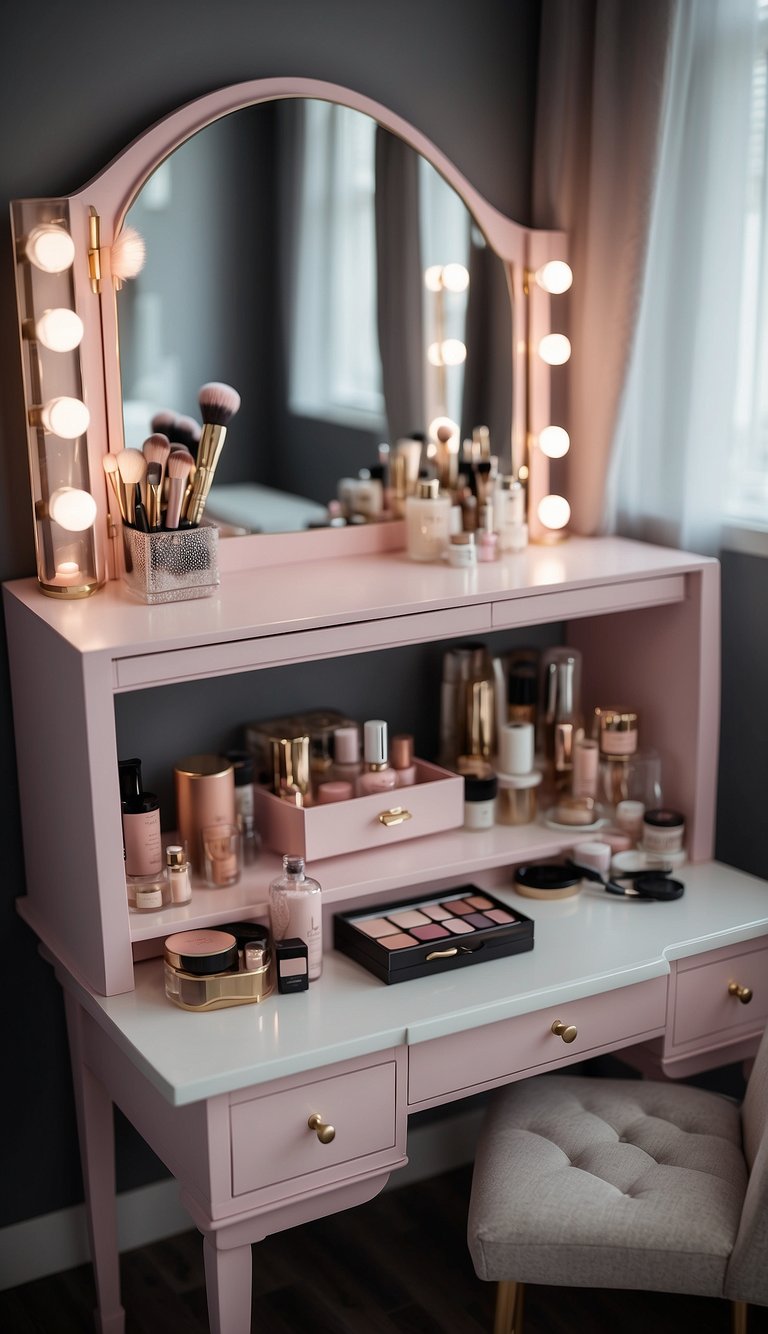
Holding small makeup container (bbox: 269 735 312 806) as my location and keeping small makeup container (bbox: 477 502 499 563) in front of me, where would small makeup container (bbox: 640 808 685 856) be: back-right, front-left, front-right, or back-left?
front-right

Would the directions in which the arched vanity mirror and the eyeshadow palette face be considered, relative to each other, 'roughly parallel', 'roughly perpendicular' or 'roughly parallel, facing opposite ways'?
roughly parallel

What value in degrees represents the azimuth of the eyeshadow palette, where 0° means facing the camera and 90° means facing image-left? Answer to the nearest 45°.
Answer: approximately 315°

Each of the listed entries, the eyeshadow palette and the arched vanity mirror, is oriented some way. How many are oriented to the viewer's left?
0

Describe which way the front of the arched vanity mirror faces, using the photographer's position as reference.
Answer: facing the viewer and to the right of the viewer

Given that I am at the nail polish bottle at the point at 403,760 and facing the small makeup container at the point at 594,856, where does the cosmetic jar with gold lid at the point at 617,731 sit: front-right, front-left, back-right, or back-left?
front-left

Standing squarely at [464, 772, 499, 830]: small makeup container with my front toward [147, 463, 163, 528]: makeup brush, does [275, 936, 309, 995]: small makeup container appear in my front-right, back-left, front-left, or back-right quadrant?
front-left

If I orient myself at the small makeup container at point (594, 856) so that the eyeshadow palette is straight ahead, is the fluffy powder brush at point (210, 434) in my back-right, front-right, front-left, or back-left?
front-right
